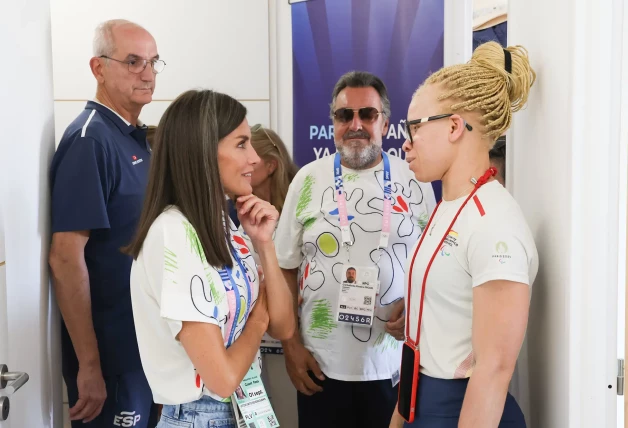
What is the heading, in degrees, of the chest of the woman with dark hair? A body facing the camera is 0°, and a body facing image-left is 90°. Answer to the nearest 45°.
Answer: approximately 270°

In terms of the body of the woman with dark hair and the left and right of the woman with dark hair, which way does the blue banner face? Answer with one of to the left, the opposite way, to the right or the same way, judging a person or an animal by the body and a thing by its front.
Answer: to the right

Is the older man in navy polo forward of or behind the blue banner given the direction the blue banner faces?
forward

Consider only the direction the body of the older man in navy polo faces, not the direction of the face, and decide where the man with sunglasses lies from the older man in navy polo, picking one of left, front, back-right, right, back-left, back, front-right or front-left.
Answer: front-left

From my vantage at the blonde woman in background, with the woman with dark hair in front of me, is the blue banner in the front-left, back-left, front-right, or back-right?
back-left

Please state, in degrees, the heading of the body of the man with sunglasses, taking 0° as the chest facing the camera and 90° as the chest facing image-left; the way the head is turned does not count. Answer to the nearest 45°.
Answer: approximately 0°

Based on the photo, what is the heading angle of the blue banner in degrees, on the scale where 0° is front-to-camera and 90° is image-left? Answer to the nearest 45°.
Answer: approximately 0°

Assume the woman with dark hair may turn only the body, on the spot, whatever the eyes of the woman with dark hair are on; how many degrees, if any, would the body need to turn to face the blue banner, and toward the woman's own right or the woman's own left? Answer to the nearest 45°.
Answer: approximately 45° to the woman's own left

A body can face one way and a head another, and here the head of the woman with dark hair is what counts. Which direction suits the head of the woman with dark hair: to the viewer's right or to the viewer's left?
to the viewer's right

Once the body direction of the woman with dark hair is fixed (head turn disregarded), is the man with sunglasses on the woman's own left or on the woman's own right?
on the woman's own left

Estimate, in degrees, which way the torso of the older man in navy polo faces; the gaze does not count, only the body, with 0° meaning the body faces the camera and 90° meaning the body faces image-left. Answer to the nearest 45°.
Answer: approximately 315°

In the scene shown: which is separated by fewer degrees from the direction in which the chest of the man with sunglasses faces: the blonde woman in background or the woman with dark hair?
the woman with dark hair

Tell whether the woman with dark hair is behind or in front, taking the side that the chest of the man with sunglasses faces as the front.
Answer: in front
